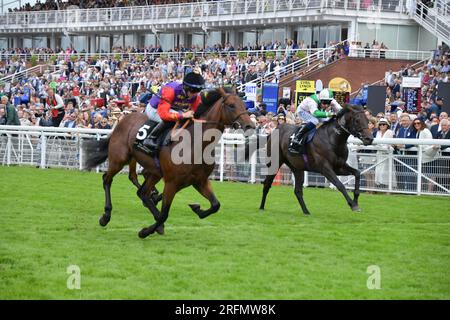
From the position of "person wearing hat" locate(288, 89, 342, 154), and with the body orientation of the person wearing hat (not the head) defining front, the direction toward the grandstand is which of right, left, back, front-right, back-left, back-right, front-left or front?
back-left

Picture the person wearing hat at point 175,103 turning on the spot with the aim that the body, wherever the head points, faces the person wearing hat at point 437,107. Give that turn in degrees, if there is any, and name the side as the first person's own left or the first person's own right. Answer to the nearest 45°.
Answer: approximately 90° to the first person's own left

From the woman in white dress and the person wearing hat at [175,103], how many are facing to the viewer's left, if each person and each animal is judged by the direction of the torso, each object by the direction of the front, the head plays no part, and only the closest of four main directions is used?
0

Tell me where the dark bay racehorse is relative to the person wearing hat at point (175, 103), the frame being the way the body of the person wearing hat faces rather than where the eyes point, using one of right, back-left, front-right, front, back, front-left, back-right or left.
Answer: left

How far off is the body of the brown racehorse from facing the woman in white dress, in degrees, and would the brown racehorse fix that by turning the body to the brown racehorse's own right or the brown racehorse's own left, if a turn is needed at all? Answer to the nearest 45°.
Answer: approximately 90° to the brown racehorse's own left

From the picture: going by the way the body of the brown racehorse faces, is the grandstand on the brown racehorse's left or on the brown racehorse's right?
on the brown racehorse's left

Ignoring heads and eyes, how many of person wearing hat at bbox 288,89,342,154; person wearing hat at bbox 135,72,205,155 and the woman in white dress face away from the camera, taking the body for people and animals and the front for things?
0

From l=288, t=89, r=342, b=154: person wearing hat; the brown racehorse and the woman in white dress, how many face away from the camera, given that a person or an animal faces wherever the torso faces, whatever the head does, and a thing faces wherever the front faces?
0

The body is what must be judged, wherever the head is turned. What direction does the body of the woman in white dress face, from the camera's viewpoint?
toward the camera

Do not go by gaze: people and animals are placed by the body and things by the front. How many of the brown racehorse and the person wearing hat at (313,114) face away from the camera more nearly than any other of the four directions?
0

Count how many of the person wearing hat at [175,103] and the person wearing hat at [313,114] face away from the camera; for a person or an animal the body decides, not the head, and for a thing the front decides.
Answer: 0

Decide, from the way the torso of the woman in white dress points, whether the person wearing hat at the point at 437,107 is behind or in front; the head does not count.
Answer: behind

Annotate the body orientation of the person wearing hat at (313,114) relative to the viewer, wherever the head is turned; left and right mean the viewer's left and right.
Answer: facing the viewer and to the right of the viewer
